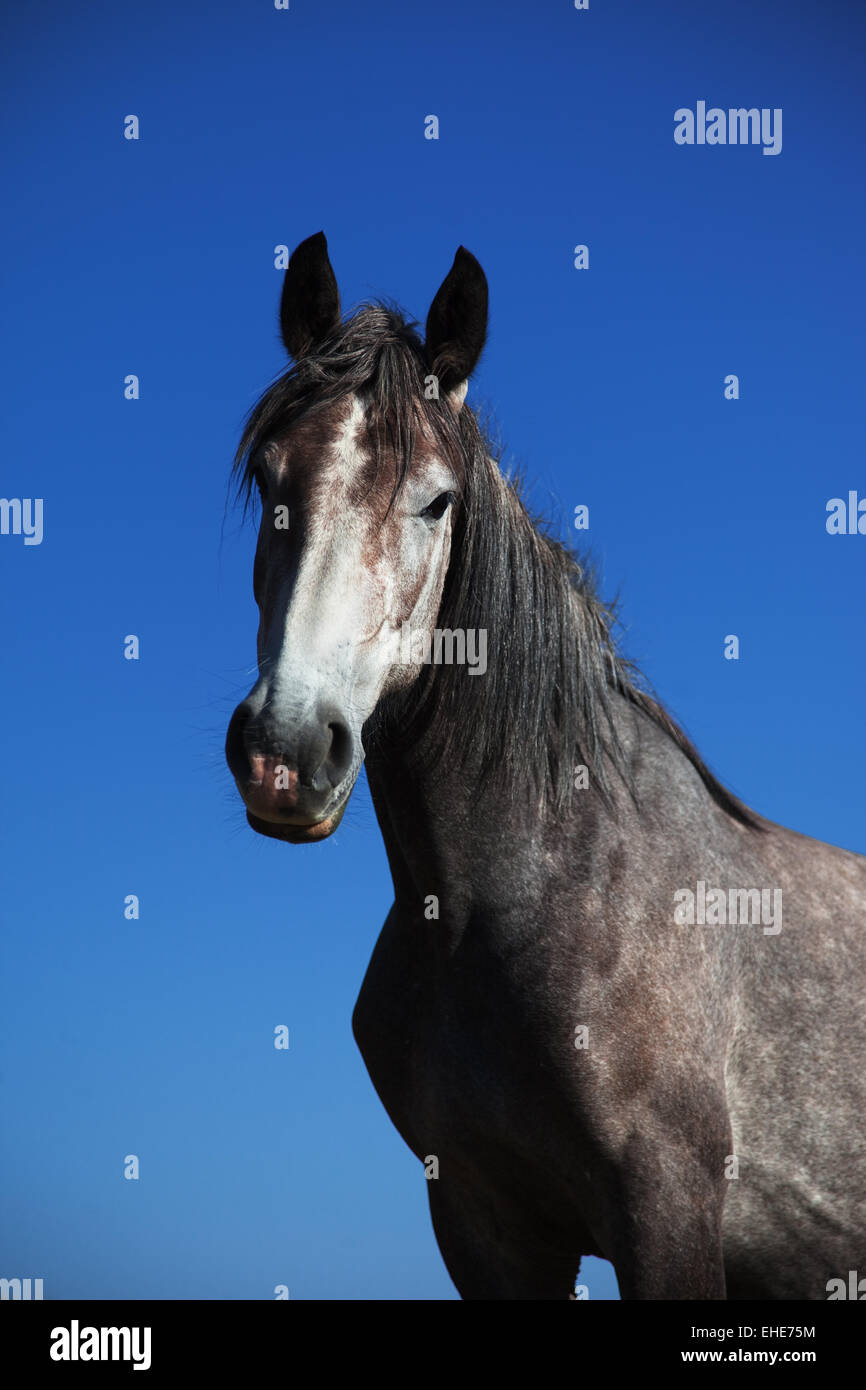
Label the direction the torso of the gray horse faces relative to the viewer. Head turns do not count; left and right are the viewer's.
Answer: facing the viewer and to the left of the viewer
